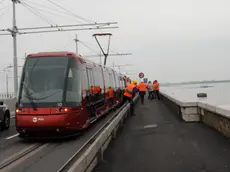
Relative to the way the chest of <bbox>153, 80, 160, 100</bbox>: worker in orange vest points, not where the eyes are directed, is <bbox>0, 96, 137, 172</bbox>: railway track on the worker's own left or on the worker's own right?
on the worker's own left

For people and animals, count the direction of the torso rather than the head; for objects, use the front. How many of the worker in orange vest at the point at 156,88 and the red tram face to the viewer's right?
0

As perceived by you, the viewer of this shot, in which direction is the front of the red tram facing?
facing the viewer and to the left of the viewer

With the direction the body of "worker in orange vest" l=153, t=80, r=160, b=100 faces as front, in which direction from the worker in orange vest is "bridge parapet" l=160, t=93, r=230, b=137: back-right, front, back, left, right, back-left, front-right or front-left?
left

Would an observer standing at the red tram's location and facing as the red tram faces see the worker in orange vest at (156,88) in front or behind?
behind

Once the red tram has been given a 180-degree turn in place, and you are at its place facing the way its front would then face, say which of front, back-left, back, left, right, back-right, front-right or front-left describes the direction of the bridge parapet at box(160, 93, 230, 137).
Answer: front-right
